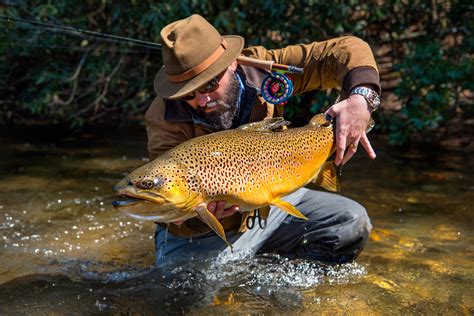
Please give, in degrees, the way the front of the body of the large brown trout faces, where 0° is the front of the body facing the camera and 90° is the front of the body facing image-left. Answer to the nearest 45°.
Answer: approximately 90°

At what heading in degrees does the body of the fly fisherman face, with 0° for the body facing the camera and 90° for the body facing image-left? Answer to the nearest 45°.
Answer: approximately 0°
